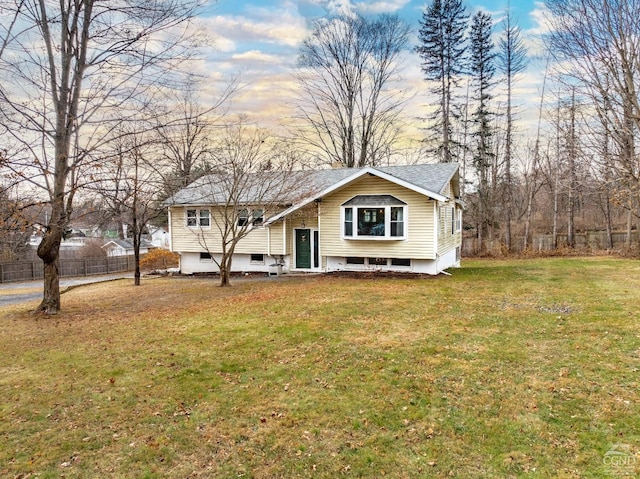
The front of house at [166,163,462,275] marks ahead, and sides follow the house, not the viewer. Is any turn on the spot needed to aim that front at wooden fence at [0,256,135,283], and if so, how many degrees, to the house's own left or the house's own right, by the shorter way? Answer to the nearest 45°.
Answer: approximately 135° to the house's own right

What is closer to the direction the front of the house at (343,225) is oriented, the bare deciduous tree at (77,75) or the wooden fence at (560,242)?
the bare deciduous tree

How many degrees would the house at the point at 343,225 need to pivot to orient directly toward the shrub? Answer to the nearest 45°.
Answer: approximately 135° to its right

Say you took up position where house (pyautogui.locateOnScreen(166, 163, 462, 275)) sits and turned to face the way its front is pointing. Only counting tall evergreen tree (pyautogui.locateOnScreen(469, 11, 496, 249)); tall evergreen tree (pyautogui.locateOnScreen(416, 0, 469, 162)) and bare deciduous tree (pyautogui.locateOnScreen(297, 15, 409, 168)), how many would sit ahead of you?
0

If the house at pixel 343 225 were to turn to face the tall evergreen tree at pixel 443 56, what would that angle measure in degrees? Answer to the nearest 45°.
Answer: approximately 135° to its left

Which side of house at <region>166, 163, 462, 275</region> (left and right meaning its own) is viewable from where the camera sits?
front

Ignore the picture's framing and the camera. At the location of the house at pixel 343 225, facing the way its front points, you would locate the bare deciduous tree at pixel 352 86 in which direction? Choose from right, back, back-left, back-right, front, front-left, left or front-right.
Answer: back

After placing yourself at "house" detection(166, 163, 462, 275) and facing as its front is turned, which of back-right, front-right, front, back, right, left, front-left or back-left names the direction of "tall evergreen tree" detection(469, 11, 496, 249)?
back-left

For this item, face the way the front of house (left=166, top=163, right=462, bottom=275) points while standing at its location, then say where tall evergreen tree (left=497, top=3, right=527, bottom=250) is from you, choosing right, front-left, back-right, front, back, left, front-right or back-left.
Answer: back-left
